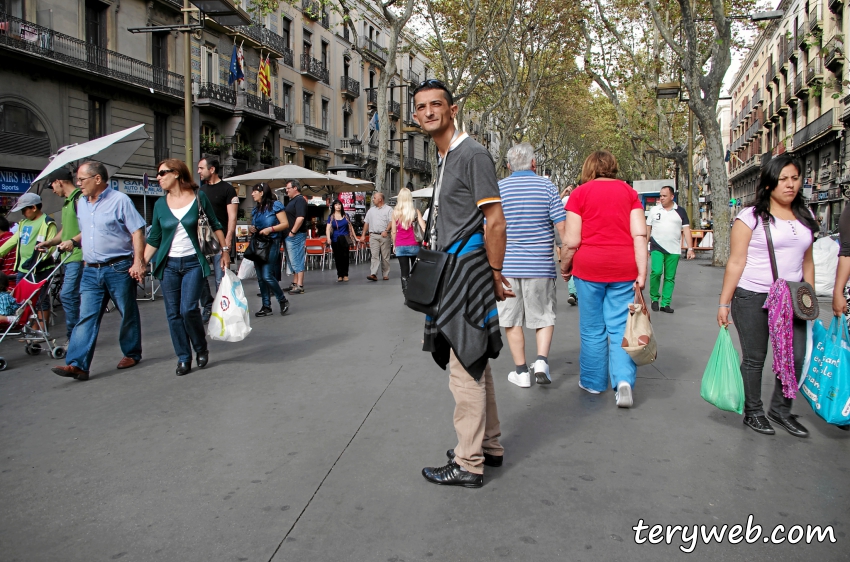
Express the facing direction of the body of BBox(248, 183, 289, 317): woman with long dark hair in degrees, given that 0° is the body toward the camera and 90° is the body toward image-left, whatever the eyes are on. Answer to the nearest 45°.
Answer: approximately 45°

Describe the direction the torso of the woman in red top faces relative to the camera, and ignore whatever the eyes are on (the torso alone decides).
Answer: away from the camera

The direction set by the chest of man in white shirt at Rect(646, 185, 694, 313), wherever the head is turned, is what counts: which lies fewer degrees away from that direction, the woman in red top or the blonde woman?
the woman in red top

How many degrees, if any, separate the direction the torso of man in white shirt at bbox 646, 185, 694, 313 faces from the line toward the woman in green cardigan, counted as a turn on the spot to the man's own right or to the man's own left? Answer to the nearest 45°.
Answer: approximately 45° to the man's own right

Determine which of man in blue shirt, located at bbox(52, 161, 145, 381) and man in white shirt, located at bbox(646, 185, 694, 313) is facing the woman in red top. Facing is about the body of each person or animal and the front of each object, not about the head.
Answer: the man in white shirt

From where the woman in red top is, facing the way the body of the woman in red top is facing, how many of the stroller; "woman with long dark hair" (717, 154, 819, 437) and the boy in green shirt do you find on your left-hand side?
2

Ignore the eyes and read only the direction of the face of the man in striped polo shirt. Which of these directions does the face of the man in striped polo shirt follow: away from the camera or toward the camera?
away from the camera

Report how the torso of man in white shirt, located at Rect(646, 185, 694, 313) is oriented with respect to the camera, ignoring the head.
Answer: toward the camera

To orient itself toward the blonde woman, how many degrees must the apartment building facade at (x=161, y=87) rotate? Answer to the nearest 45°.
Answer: approximately 45° to its right

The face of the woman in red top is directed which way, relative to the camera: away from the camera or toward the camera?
away from the camera

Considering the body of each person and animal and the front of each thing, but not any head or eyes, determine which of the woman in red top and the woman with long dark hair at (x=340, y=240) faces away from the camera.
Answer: the woman in red top

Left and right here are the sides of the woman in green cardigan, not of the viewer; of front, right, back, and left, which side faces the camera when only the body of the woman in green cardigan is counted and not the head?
front

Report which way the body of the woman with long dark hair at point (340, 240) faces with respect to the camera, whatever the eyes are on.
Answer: toward the camera
